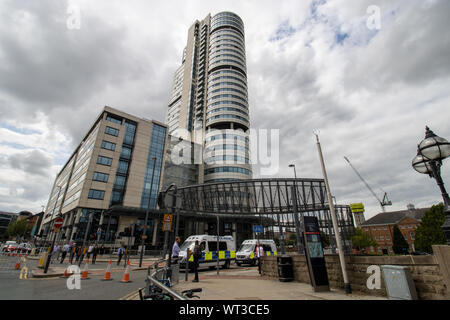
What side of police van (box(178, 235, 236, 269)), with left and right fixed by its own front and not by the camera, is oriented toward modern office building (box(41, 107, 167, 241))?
right

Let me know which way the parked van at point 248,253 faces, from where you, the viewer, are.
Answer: facing the viewer and to the left of the viewer

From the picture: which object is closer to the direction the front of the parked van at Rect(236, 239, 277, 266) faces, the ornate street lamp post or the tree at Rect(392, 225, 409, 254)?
the ornate street lamp post

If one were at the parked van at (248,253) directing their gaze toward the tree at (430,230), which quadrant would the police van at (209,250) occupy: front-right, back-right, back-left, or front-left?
back-right

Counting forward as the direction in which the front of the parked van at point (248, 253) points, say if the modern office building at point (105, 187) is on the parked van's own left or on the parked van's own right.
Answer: on the parked van's own right

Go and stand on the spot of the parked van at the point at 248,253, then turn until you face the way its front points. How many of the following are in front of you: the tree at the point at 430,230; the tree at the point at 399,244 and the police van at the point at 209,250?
1

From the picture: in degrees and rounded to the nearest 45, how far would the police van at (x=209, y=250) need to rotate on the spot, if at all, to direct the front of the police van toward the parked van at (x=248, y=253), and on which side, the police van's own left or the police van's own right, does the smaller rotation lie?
approximately 180°

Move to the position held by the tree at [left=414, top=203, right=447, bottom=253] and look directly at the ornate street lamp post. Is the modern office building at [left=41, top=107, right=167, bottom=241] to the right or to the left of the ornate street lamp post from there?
right

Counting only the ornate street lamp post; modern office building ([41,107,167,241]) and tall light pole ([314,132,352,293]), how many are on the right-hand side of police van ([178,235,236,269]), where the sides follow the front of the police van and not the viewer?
1

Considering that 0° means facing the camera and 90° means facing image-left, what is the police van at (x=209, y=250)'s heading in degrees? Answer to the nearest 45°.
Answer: approximately 45°

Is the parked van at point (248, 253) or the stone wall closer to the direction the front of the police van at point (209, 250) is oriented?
the stone wall

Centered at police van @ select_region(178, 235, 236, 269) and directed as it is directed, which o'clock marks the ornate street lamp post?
The ornate street lamp post is roughly at 10 o'clock from the police van.

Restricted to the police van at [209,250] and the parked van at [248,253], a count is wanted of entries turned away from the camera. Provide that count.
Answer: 0

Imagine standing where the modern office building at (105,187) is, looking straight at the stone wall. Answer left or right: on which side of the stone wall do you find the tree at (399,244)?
left

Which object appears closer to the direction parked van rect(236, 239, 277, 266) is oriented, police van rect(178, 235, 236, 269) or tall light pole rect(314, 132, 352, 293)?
the police van
